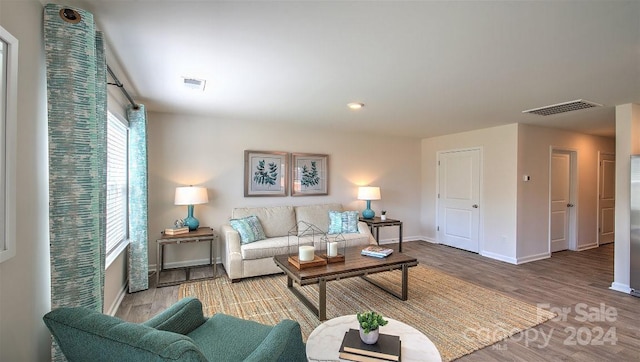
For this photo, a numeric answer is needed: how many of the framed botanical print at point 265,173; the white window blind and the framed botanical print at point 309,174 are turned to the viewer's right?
1

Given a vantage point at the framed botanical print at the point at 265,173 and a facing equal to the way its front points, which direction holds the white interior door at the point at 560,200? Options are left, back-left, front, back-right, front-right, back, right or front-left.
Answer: left

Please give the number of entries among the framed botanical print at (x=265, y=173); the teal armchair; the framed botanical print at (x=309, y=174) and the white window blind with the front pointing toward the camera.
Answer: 2

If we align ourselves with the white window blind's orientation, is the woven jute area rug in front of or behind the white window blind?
in front

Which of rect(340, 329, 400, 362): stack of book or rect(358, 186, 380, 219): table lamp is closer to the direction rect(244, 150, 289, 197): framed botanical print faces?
the stack of book

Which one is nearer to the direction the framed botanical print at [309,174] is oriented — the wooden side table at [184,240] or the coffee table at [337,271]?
the coffee table

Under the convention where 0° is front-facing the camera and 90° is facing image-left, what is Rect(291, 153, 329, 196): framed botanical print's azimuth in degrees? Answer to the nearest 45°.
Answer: approximately 0°

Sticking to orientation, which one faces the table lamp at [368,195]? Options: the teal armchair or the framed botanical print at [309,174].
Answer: the teal armchair

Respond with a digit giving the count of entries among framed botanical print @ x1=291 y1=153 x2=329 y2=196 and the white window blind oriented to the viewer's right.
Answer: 1

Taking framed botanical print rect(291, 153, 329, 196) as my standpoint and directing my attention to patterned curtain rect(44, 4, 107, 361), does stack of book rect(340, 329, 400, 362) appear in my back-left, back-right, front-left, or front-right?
front-left

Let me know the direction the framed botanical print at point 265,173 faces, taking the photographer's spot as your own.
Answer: facing the viewer

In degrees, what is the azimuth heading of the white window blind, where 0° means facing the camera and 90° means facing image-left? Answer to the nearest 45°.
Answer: approximately 270°
